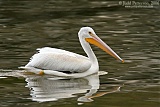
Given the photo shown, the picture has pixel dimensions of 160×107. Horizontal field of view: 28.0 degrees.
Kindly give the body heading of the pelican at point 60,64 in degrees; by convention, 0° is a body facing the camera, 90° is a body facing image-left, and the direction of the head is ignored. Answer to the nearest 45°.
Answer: approximately 270°
